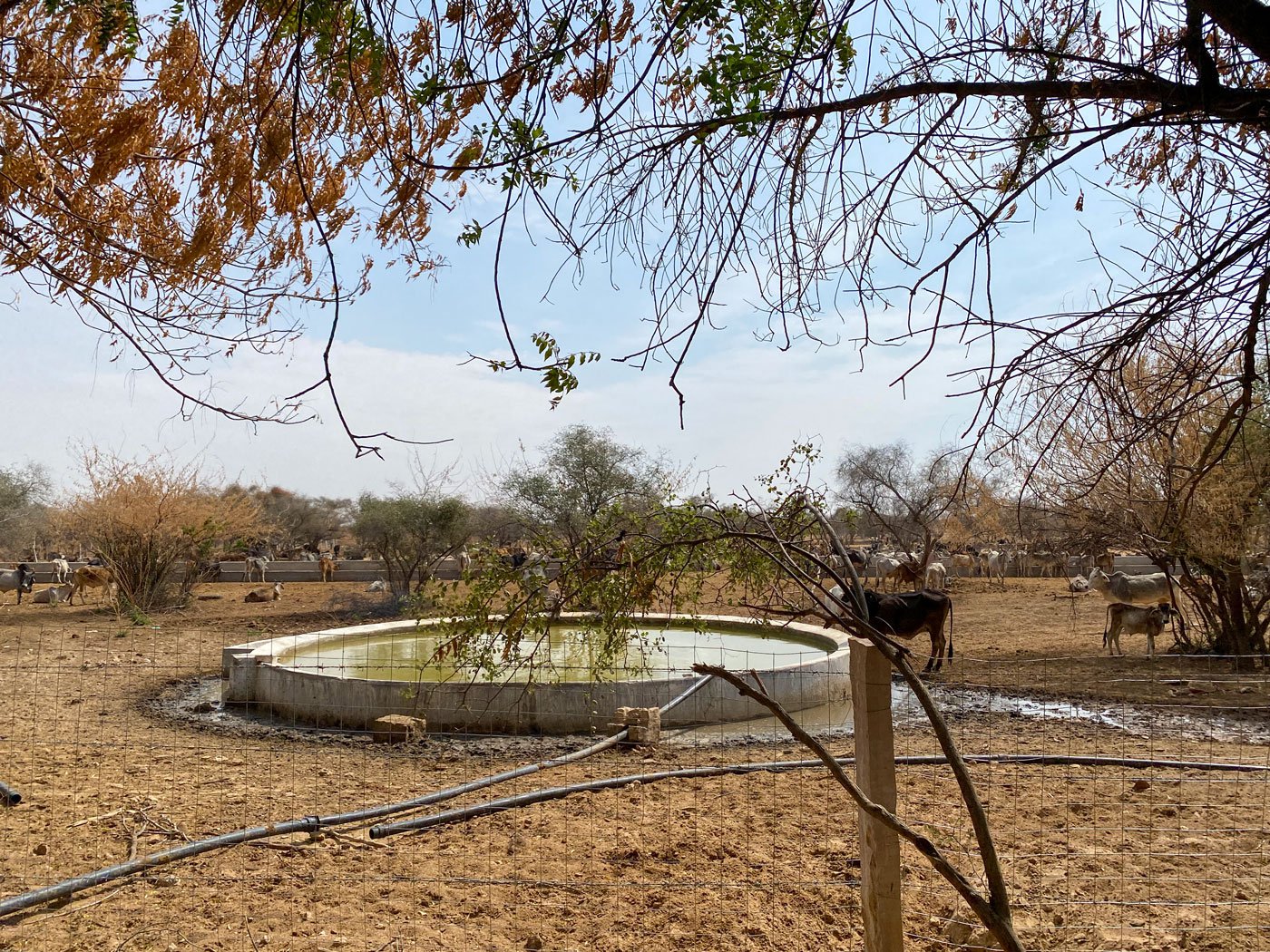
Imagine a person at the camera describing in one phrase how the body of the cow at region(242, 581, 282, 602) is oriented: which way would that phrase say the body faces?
to the viewer's right

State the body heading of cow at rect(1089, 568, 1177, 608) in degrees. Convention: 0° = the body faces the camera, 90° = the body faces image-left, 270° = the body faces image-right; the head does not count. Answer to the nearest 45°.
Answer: approximately 90°

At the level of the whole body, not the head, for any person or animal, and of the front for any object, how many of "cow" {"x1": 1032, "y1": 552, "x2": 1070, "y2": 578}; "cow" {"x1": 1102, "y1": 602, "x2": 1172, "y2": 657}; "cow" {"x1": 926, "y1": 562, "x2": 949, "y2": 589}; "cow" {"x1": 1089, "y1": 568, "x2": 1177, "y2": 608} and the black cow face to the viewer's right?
1

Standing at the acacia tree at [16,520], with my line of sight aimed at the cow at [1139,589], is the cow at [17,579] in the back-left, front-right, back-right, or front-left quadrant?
front-right

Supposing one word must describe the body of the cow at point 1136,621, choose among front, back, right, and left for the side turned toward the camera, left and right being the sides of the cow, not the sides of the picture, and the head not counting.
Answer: right

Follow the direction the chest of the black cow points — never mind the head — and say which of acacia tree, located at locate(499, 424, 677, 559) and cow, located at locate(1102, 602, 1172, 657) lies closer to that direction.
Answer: the acacia tree

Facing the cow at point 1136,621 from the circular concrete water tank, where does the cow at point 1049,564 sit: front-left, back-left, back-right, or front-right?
front-left

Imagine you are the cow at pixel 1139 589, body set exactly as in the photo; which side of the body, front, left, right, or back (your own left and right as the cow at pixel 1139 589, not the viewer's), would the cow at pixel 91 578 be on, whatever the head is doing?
front

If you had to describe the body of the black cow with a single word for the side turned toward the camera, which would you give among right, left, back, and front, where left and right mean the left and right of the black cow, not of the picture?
left
